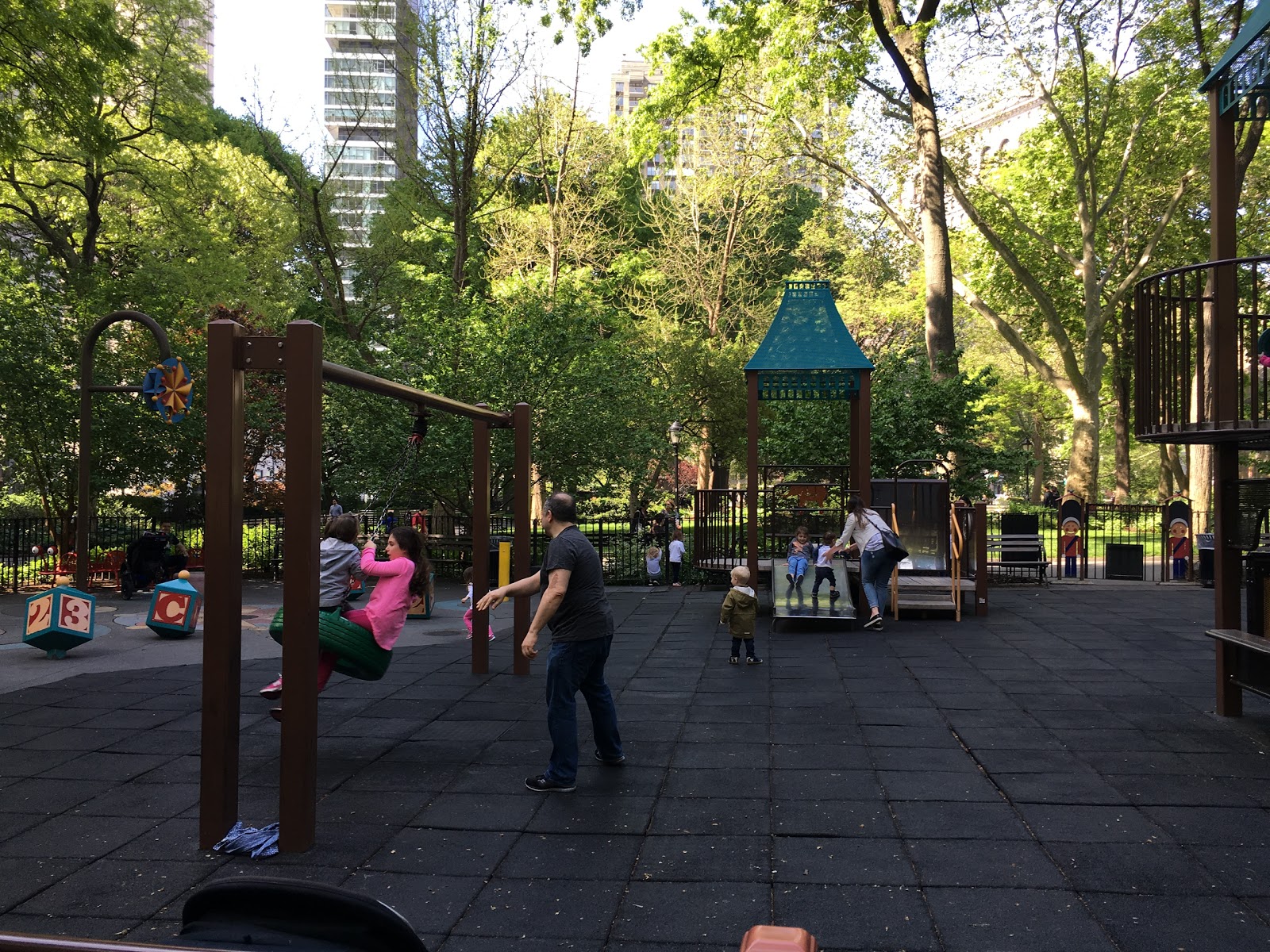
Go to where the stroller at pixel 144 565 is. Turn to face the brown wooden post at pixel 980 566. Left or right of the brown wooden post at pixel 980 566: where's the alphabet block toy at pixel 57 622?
right

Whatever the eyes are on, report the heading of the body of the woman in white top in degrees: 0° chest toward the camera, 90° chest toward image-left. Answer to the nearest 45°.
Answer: approximately 135°

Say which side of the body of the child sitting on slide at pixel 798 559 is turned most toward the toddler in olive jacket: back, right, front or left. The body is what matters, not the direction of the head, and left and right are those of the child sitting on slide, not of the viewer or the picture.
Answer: front

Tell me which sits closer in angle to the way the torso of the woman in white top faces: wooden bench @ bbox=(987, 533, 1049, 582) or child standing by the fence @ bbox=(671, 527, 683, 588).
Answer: the child standing by the fence

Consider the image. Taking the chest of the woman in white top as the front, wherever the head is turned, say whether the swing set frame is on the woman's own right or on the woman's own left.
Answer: on the woman's own left

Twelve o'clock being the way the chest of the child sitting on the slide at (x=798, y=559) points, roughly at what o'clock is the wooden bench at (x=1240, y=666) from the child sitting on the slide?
The wooden bench is roughly at 11 o'clock from the child sitting on the slide.

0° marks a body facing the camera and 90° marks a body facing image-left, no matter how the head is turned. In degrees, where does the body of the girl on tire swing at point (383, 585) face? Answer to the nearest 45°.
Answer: approximately 90°

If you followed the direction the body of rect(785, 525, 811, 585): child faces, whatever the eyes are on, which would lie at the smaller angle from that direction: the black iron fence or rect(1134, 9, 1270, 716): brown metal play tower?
the brown metal play tower

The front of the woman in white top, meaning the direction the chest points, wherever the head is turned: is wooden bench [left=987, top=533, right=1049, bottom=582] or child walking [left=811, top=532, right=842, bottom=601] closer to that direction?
the child walking

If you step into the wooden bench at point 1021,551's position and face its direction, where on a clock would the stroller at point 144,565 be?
The stroller is roughly at 2 o'clock from the wooden bench.

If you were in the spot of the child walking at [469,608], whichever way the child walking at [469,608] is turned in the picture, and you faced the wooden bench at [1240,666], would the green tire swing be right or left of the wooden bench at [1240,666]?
right

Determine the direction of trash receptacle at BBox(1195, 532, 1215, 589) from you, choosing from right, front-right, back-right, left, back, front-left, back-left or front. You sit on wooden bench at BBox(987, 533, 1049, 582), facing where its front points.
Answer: left
